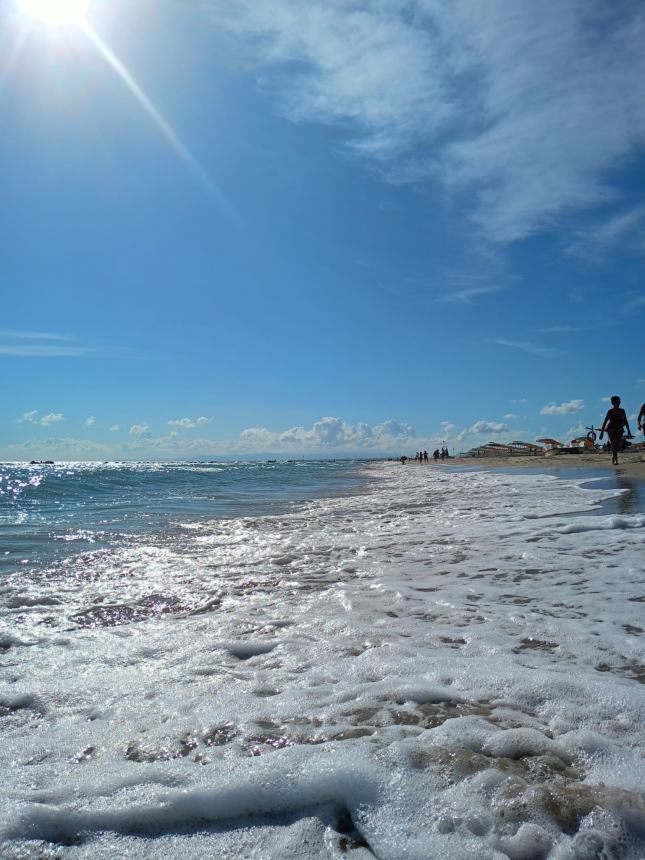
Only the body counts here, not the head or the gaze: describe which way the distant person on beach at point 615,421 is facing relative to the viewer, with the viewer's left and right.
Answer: facing the viewer
